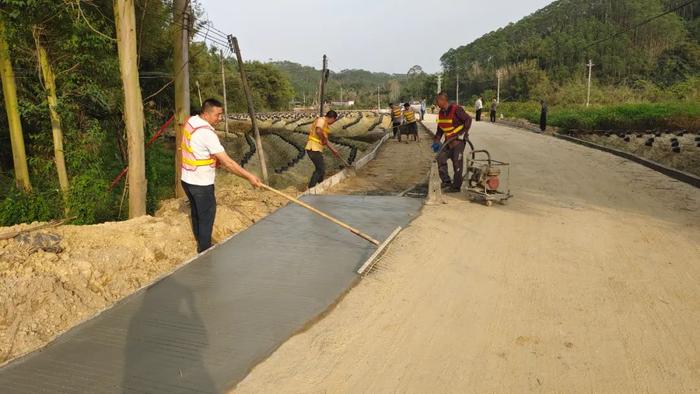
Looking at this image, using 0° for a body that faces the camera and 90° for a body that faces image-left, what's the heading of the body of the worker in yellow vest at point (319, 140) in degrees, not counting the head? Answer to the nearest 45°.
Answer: approximately 270°

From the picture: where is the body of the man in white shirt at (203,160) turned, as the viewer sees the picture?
to the viewer's right

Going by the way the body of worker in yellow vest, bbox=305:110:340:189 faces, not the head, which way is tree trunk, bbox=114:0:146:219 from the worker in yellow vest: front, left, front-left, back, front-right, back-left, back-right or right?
back-right

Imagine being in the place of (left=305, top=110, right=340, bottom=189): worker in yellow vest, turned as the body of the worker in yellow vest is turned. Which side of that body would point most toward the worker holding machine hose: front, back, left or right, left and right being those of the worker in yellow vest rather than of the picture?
front

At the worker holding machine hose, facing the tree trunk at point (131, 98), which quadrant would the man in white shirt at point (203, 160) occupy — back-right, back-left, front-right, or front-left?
front-left

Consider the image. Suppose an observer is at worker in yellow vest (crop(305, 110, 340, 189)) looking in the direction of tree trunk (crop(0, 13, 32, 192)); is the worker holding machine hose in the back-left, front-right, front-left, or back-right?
back-left

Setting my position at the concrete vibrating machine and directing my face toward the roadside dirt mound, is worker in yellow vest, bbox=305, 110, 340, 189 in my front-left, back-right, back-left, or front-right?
front-right

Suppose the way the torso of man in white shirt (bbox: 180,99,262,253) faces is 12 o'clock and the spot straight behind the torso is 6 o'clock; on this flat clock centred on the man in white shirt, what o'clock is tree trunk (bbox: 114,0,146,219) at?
The tree trunk is roughly at 8 o'clock from the man in white shirt.

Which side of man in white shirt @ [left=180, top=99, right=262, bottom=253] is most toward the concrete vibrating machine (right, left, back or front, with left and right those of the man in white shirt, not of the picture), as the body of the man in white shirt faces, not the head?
front

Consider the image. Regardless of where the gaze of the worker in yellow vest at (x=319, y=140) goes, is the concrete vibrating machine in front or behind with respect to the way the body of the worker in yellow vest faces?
in front

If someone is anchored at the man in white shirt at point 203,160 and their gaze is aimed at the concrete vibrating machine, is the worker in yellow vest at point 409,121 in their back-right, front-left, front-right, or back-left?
front-left
